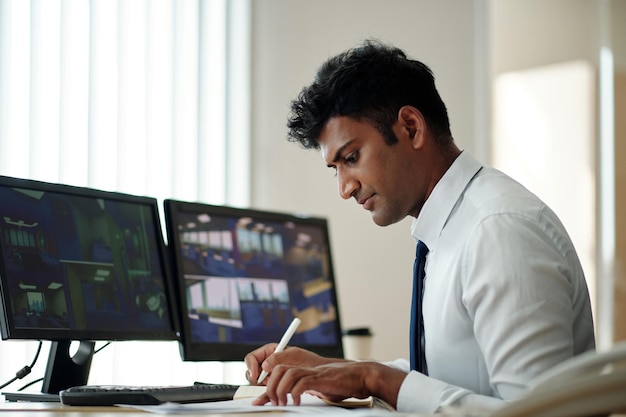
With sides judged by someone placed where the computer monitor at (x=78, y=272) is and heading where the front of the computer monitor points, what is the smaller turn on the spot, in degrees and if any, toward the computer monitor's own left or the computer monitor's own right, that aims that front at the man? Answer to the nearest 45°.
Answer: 0° — it already faces them

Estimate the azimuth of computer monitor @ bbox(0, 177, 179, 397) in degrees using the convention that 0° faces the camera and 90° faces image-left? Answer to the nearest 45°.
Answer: approximately 315°

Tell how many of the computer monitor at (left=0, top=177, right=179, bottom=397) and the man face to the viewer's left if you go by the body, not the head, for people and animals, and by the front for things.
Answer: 1

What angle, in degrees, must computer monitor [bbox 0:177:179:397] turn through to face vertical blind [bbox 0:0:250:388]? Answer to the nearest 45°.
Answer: approximately 135° to its left

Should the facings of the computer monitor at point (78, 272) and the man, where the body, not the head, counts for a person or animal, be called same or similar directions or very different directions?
very different directions

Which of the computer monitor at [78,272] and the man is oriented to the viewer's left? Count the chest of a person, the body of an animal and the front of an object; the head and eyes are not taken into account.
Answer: the man

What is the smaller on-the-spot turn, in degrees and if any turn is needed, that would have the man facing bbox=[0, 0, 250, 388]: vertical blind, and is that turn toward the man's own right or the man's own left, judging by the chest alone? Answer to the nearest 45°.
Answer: approximately 45° to the man's own right

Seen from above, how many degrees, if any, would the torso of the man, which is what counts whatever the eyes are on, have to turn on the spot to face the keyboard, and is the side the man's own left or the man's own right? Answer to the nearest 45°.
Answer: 0° — they already face it

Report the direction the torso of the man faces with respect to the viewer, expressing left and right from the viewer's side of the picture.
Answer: facing to the left of the viewer

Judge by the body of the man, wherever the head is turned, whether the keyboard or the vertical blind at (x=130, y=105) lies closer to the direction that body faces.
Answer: the keyboard

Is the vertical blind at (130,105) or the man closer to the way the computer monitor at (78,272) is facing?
the man
